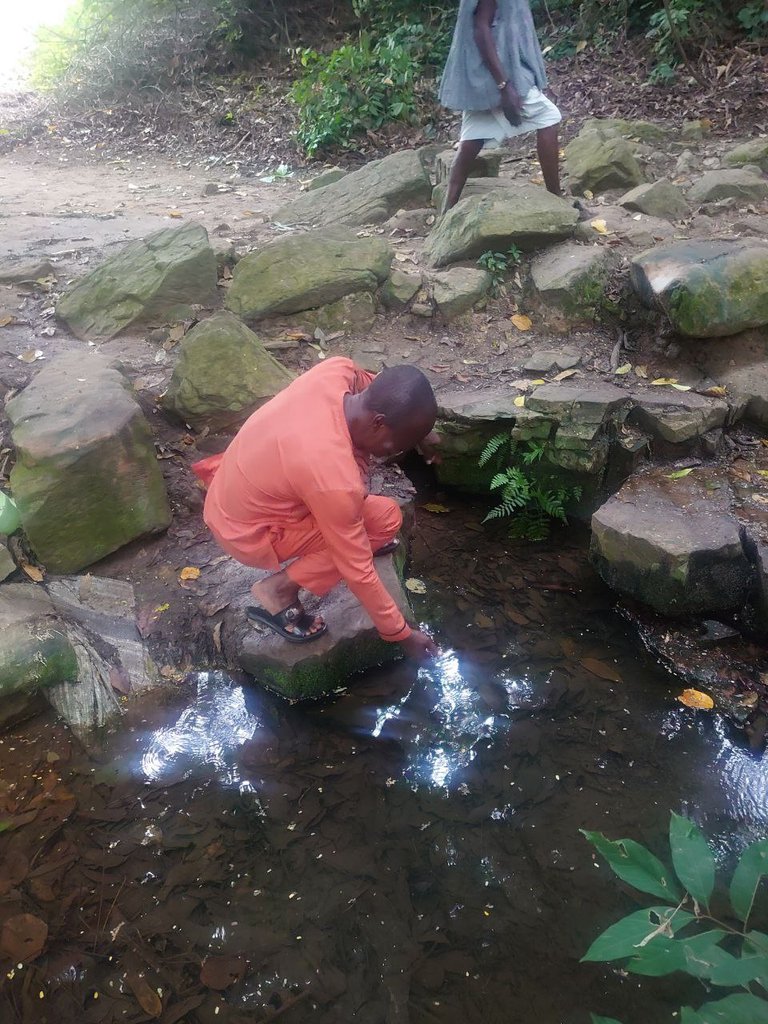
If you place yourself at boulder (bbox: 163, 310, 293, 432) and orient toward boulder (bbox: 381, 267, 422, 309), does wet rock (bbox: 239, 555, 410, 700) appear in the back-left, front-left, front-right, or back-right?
back-right

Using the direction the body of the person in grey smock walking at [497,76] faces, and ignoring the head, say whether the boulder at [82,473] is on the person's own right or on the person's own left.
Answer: on the person's own right

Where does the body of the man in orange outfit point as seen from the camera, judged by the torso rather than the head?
to the viewer's right

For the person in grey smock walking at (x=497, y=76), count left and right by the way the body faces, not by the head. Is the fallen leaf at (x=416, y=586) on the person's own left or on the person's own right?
on the person's own right

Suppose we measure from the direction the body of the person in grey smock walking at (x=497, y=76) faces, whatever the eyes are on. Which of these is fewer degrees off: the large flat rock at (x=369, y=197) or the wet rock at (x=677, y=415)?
the wet rock
